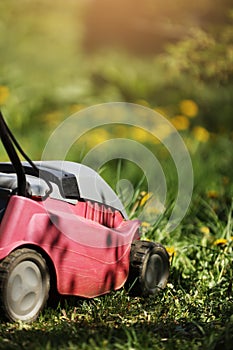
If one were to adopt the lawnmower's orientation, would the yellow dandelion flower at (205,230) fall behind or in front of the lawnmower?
in front

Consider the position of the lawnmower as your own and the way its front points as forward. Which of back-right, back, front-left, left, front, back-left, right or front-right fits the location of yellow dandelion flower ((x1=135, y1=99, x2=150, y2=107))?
front-left

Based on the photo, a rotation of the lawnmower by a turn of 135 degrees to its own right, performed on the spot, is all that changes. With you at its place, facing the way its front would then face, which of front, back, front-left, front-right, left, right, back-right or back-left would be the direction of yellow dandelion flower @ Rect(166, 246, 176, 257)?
back-left

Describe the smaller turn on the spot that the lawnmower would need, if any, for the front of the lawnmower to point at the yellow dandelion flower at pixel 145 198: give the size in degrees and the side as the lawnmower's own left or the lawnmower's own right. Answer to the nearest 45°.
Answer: approximately 45° to the lawnmower's own left

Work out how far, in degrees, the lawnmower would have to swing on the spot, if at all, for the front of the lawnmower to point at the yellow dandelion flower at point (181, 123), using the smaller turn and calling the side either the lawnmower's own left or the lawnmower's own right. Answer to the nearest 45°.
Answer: approximately 45° to the lawnmower's own left

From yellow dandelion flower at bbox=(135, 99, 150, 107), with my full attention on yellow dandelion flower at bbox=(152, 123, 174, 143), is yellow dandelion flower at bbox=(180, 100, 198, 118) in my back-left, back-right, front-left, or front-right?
front-left

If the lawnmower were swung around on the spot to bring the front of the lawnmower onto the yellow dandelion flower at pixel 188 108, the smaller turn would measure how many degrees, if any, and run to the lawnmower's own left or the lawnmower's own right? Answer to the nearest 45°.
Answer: approximately 45° to the lawnmower's own left

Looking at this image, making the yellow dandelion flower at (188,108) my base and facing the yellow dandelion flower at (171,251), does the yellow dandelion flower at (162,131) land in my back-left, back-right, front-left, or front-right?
front-right

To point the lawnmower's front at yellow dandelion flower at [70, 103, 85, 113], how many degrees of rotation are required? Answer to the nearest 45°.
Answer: approximately 45° to its left

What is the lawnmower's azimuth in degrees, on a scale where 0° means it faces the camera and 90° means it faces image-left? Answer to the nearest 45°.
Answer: approximately 225°

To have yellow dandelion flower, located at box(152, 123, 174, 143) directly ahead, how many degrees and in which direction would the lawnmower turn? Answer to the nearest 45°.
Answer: approximately 45° to its left

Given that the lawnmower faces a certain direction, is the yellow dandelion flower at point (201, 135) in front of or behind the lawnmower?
in front
